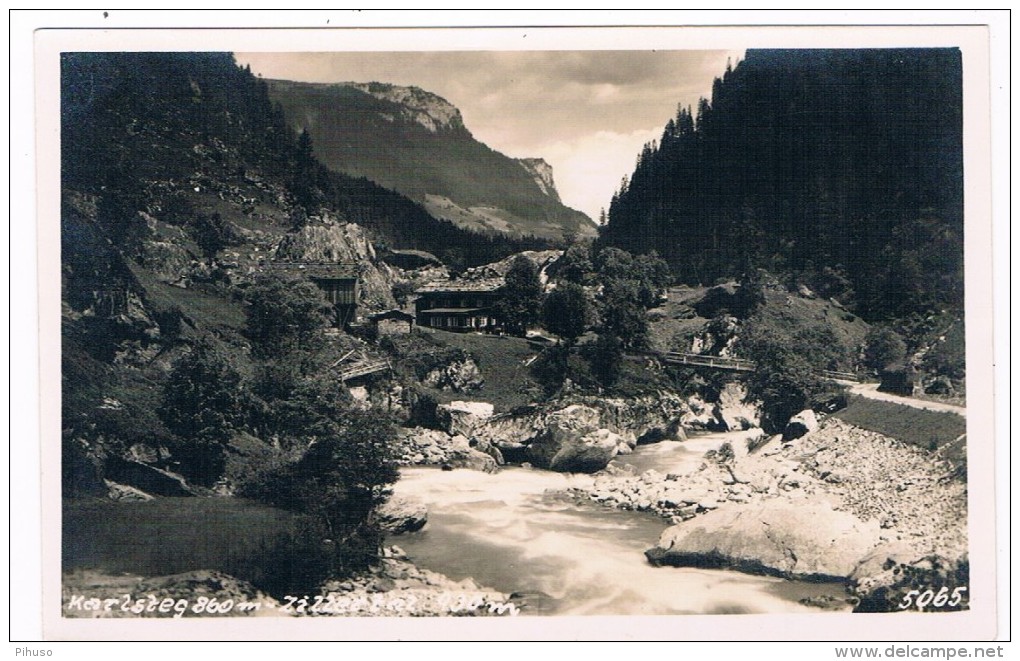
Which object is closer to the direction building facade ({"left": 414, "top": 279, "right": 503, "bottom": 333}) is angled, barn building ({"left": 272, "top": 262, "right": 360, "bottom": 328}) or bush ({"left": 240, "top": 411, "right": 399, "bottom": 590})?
the bush

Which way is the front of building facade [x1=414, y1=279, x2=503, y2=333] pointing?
toward the camera

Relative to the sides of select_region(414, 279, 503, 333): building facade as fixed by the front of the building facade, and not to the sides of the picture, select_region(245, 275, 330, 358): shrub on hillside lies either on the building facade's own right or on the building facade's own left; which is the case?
on the building facade's own right

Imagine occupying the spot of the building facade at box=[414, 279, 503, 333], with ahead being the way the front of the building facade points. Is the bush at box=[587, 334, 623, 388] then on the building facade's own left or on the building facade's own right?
on the building facade's own left

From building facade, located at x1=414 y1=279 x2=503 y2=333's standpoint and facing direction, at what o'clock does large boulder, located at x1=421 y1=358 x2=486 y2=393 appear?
The large boulder is roughly at 12 o'clock from the building facade.

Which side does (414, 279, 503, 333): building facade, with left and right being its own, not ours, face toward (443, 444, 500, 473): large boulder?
front
